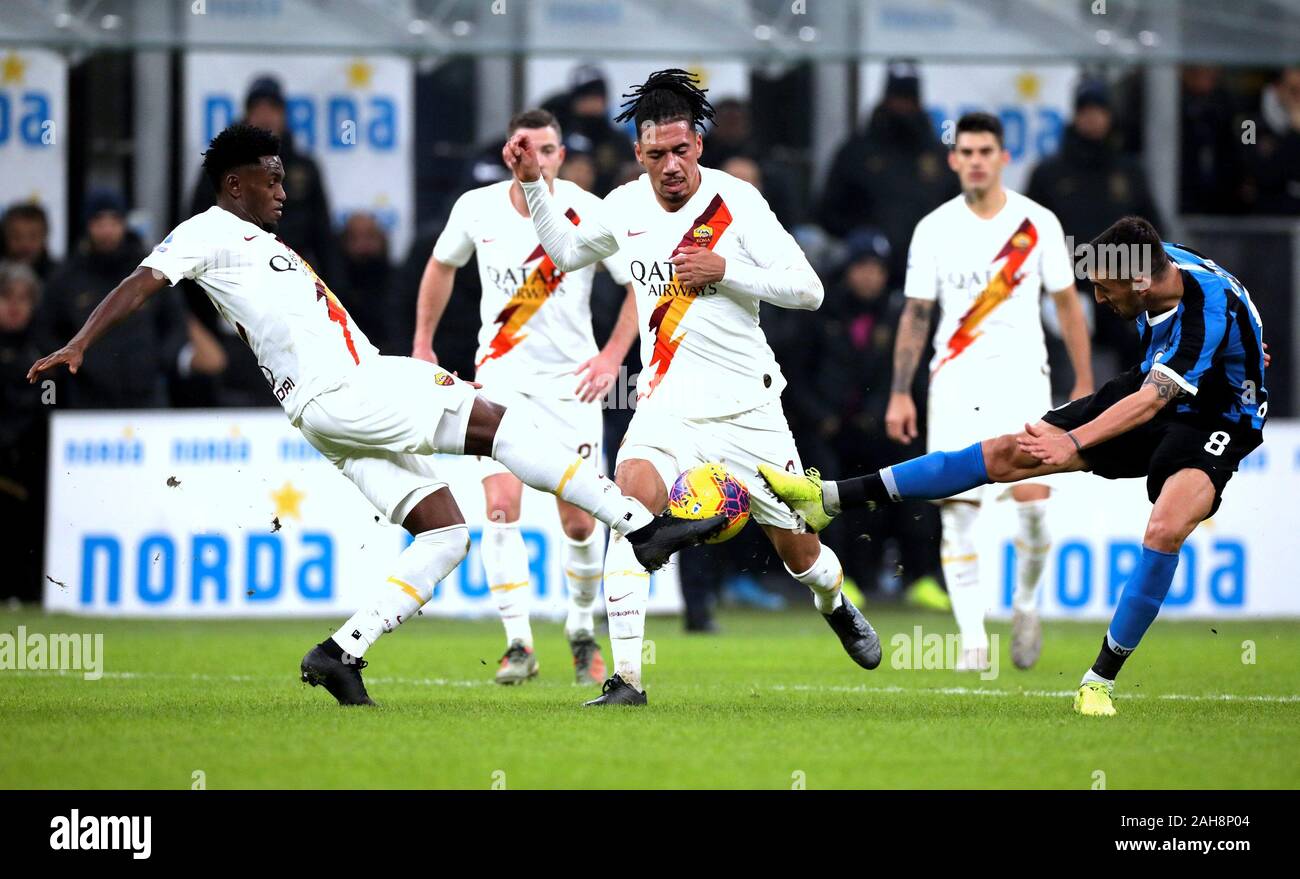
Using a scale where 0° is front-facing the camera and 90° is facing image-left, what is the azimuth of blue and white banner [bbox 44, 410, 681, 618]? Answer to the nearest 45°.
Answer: approximately 0°

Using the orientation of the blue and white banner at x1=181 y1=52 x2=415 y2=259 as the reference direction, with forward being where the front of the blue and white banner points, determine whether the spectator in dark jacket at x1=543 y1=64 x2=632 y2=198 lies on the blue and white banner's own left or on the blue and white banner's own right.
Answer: on the blue and white banner's own left

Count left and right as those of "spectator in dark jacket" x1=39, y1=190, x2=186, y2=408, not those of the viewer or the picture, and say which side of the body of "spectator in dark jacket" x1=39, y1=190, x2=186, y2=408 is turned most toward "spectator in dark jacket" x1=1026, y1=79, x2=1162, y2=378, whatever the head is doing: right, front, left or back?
left

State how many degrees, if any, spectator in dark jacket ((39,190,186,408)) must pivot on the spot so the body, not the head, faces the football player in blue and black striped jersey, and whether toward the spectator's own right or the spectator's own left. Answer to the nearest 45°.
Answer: approximately 45° to the spectator's own left

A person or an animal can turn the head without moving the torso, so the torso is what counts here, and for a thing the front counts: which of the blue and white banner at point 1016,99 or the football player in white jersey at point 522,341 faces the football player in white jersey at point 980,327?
the blue and white banner

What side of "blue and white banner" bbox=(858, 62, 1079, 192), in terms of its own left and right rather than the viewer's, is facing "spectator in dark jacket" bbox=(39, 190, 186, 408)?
right

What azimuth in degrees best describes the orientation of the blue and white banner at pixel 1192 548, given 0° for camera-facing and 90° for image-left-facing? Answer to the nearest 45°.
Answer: approximately 0°

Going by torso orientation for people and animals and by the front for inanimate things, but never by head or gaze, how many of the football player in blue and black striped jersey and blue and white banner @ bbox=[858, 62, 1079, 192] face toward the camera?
1
